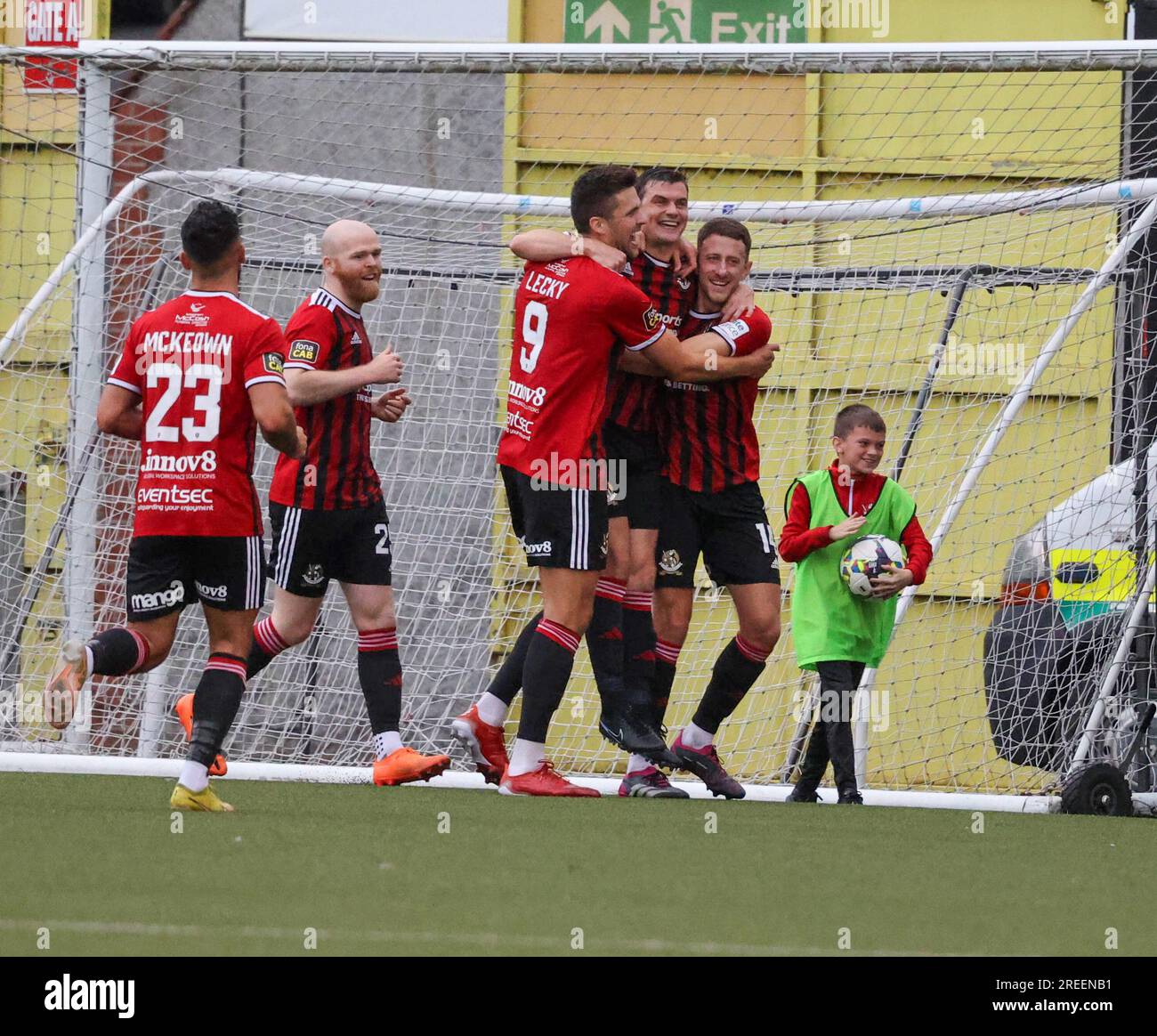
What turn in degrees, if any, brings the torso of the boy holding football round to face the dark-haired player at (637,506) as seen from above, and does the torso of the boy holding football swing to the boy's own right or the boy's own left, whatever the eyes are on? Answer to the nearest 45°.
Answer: approximately 45° to the boy's own right

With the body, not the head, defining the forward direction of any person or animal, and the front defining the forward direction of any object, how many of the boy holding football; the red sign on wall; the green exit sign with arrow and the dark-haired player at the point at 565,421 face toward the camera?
3

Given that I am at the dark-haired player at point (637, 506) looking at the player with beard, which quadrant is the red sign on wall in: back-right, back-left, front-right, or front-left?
front-right

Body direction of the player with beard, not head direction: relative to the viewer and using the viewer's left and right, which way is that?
facing the viewer and to the right of the viewer

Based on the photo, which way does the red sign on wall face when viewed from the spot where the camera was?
facing the viewer

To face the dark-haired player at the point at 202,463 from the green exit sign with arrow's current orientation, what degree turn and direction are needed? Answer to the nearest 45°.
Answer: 0° — it already faces them

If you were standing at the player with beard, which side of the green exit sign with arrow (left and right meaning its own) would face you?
front

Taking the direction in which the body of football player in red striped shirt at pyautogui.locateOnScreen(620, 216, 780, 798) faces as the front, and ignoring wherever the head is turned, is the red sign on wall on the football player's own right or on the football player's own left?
on the football player's own right

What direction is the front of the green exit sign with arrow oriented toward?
toward the camera

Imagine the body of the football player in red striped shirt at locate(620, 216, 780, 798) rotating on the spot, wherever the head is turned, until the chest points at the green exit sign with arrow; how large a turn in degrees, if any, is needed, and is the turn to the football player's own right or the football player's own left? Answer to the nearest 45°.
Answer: approximately 135° to the football player's own right
